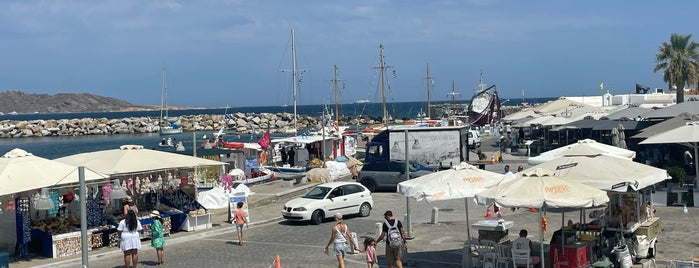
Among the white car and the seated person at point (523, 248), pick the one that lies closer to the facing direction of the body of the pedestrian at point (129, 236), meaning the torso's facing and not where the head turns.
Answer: the white car

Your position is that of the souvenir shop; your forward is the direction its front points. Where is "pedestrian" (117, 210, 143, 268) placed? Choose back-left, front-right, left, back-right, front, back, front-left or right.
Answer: front-right

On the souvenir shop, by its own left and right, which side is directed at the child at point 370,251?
front

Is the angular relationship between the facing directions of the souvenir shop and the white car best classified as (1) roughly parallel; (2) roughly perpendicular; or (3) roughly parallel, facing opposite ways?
roughly perpendicular

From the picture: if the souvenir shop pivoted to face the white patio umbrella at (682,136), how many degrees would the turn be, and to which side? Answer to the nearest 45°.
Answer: approximately 45° to its left

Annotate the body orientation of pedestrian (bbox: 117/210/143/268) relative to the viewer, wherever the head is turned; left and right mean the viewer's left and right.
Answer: facing away from the viewer
